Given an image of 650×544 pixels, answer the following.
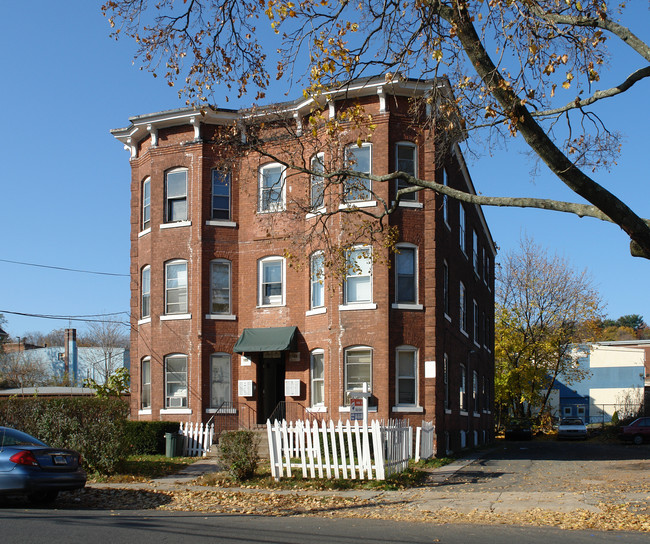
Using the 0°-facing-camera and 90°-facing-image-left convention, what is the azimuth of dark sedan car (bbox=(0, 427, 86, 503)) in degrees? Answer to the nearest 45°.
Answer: approximately 135°

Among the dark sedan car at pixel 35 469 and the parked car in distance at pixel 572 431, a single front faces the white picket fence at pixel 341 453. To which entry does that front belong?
the parked car in distance

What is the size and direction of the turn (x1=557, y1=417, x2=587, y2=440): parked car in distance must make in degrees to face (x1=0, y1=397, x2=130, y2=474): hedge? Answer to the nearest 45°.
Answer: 0° — it already faces it

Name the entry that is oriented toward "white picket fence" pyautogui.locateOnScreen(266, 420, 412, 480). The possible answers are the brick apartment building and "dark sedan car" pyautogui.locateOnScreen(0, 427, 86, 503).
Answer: the brick apartment building

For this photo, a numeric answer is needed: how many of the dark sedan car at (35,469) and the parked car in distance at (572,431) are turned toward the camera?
1

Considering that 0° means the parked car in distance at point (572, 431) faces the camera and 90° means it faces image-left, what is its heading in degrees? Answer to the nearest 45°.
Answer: approximately 0°

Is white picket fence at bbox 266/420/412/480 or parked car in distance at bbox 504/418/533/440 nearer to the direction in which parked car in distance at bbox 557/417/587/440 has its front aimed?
the white picket fence
